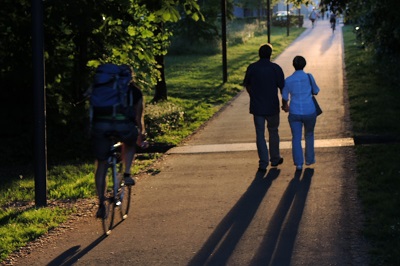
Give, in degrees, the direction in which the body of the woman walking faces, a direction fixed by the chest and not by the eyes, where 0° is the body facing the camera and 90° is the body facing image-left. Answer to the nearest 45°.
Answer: approximately 180°

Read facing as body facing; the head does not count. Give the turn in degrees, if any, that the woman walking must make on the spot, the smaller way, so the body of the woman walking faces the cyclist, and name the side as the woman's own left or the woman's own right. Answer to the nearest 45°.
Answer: approximately 135° to the woman's own left

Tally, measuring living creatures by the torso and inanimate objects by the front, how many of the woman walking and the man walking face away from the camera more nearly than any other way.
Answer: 2

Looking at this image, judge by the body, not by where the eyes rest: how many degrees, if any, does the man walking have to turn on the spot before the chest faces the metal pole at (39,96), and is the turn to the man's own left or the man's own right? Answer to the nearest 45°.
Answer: approximately 135° to the man's own left

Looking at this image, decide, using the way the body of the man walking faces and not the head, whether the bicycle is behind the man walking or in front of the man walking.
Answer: behind

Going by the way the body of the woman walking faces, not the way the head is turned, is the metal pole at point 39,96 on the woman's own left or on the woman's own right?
on the woman's own left

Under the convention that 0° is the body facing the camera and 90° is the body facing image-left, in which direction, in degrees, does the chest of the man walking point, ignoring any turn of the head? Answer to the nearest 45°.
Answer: approximately 180°

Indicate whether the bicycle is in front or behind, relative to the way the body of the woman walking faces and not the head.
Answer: behind
